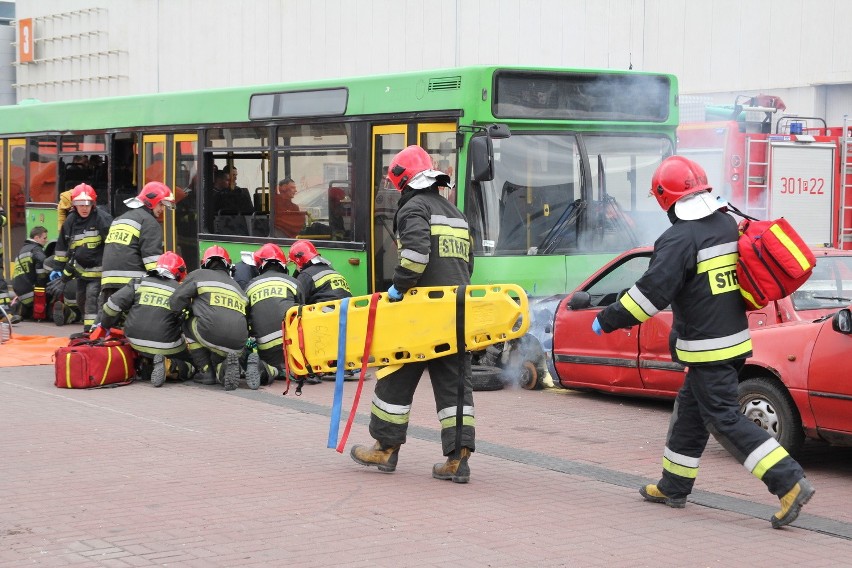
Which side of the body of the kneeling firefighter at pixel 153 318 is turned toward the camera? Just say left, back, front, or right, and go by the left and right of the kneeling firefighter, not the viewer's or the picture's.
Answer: back

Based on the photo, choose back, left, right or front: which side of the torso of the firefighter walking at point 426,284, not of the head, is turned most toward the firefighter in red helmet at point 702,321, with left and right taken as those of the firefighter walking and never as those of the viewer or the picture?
back

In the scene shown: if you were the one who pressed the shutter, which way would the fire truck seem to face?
facing away from the viewer and to the left of the viewer

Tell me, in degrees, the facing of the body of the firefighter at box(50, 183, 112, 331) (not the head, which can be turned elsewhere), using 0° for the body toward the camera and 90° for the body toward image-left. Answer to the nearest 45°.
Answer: approximately 0°

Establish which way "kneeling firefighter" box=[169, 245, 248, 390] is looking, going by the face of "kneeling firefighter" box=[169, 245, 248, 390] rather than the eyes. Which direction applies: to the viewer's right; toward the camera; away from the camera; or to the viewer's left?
away from the camera

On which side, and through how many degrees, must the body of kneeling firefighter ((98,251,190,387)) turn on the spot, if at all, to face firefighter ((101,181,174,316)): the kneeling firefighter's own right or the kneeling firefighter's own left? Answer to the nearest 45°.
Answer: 0° — they already face them

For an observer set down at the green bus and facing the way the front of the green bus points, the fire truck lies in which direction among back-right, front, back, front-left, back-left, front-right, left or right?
left

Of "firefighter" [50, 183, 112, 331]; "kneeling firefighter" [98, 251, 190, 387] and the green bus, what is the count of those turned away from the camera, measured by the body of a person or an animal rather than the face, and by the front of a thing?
1

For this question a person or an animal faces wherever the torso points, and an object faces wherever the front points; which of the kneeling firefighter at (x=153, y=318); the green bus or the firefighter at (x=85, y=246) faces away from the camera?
the kneeling firefighter

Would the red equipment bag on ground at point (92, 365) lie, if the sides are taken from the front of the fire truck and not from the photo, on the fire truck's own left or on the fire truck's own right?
on the fire truck's own left

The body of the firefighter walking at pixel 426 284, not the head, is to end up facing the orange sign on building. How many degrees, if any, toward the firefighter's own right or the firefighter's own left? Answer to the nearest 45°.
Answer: approximately 45° to the firefighter's own right

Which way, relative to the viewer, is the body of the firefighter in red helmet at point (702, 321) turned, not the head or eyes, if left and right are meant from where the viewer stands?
facing away from the viewer and to the left of the viewer

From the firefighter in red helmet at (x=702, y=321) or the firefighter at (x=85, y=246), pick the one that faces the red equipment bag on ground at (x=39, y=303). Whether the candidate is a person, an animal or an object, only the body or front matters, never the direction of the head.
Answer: the firefighter in red helmet

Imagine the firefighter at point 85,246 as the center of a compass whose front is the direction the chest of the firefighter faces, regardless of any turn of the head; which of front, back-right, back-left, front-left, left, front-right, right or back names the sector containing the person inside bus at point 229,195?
left

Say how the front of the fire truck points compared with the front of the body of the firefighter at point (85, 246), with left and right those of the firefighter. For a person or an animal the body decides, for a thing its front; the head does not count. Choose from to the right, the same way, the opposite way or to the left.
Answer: the opposite way

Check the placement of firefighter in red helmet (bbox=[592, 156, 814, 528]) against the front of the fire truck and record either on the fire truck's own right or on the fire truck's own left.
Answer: on the fire truck's own left

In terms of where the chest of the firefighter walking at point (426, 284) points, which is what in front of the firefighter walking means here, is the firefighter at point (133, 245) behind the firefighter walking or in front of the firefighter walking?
in front

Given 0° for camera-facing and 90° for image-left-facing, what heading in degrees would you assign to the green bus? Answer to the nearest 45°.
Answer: approximately 315°

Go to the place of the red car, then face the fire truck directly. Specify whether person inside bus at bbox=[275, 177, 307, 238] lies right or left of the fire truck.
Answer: left
